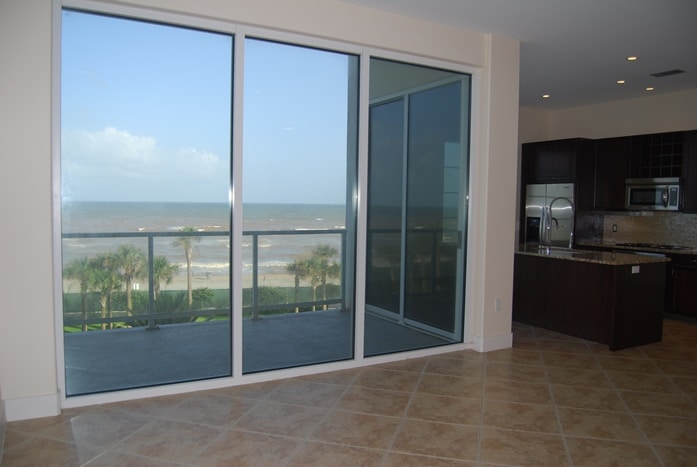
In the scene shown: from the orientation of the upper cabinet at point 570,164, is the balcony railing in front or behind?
in front

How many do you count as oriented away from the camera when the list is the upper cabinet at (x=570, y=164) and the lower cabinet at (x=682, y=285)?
0

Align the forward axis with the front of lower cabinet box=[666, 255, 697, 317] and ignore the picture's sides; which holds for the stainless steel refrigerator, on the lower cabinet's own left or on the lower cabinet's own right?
on the lower cabinet's own right

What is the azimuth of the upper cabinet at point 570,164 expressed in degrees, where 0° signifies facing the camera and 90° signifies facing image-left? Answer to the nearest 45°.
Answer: approximately 45°

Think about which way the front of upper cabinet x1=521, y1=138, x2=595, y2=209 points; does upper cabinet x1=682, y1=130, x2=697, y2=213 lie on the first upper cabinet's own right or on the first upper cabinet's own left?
on the first upper cabinet's own left
